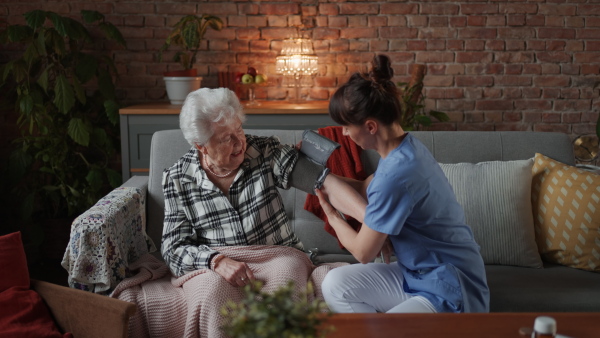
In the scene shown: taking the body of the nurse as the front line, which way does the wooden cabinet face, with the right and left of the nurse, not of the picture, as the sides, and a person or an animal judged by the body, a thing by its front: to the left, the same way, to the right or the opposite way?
to the left

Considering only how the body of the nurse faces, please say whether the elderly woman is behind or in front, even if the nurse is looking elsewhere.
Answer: in front

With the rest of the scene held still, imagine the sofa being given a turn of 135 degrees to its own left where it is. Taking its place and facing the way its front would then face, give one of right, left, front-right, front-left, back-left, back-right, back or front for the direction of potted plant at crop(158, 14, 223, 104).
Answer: left

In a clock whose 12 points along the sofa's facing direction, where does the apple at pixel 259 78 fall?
The apple is roughly at 5 o'clock from the sofa.

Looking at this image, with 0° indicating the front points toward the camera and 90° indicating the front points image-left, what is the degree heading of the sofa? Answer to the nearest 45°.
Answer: approximately 0°

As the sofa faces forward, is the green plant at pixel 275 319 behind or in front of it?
in front

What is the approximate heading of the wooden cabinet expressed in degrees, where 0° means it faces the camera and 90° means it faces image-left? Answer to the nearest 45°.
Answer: approximately 0°

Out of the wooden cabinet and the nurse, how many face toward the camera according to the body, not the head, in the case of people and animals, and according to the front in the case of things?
1

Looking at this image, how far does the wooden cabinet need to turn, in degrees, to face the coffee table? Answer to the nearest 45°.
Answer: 0° — it already faces it

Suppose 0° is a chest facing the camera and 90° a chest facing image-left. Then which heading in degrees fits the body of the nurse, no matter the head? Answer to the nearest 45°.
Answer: approximately 90°

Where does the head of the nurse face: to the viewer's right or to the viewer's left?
to the viewer's left
